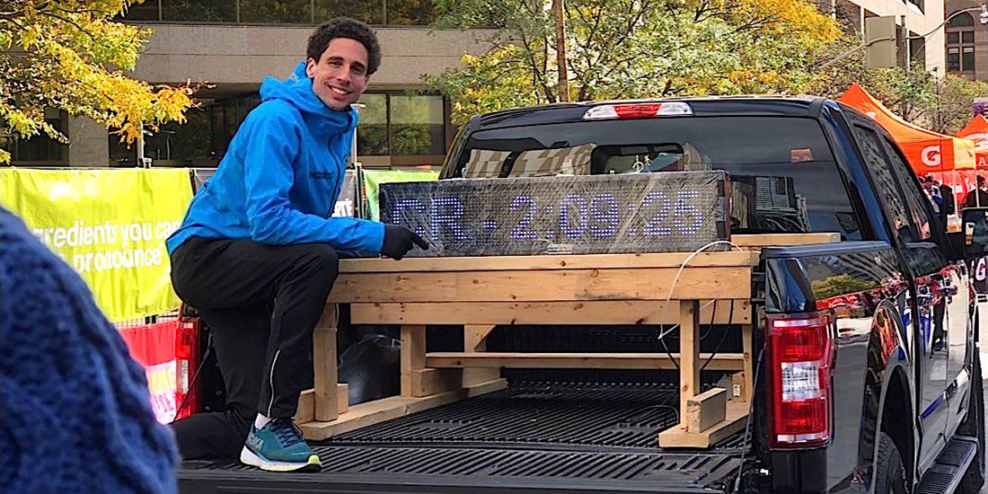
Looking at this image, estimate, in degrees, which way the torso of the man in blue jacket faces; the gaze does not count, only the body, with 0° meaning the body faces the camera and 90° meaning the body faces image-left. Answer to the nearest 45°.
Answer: approximately 315°

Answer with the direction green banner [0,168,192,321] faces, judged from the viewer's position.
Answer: facing the viewer

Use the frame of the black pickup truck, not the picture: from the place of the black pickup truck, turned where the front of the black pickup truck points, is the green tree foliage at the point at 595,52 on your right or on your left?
on your left

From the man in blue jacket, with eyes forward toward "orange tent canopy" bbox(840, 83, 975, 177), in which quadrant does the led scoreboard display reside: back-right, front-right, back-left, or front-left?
front-right

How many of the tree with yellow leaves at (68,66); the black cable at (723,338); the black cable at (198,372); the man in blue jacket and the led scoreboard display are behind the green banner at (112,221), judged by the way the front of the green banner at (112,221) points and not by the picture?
1

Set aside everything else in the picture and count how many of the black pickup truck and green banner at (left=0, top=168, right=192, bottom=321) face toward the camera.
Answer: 1

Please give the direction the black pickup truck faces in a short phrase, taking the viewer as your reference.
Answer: facing away from the viewer and to the right of the viewer

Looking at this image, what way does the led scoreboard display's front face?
toward the camera

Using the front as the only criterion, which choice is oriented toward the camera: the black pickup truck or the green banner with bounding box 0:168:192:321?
the green banner

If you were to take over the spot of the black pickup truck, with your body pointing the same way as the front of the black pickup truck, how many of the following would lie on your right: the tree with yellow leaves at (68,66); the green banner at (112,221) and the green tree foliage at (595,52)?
0

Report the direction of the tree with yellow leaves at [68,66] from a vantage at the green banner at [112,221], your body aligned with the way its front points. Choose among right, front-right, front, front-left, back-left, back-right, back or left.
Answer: back

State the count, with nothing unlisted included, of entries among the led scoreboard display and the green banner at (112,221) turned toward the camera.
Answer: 2
